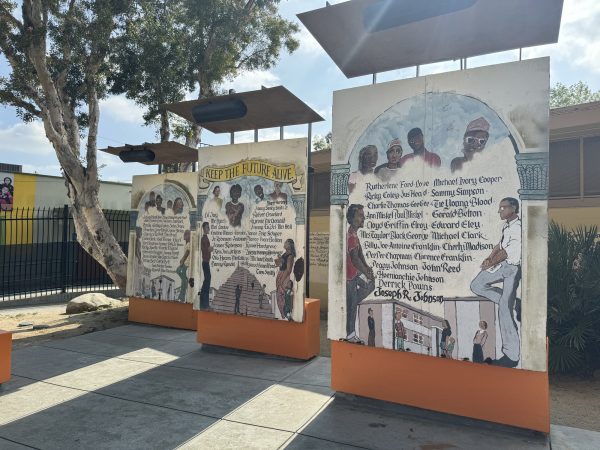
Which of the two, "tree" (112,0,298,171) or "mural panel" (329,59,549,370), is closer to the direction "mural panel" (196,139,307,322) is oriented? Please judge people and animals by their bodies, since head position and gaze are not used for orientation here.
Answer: the mural panel

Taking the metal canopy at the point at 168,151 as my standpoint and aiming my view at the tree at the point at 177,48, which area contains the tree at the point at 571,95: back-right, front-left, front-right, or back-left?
front-right

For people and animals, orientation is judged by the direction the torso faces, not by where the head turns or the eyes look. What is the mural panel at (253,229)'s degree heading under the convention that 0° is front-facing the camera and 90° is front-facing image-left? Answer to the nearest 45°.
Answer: approximately 45°

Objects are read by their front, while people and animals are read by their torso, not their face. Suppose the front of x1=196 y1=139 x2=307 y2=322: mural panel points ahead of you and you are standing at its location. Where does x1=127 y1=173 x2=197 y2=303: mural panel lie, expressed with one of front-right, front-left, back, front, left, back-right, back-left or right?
right

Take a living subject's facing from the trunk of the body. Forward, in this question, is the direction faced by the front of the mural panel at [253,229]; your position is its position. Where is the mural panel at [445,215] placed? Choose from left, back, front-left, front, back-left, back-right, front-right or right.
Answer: left

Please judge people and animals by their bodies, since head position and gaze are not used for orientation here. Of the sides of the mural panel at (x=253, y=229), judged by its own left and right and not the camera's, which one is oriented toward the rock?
right

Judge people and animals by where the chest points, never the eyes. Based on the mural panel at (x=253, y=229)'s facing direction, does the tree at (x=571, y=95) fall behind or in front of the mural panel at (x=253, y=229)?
behind

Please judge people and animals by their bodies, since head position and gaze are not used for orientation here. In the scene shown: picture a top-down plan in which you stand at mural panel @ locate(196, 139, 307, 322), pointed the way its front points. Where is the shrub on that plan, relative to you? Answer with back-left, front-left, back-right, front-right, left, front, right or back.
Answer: back-left

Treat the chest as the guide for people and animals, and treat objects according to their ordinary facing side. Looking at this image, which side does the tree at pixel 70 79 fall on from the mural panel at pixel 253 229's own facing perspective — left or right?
on its right

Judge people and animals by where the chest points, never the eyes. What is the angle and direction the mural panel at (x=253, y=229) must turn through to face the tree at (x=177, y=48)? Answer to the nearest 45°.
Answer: approximately 135° to its right

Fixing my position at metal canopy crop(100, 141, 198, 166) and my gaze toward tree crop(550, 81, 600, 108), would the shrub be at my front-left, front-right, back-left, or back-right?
front-right
